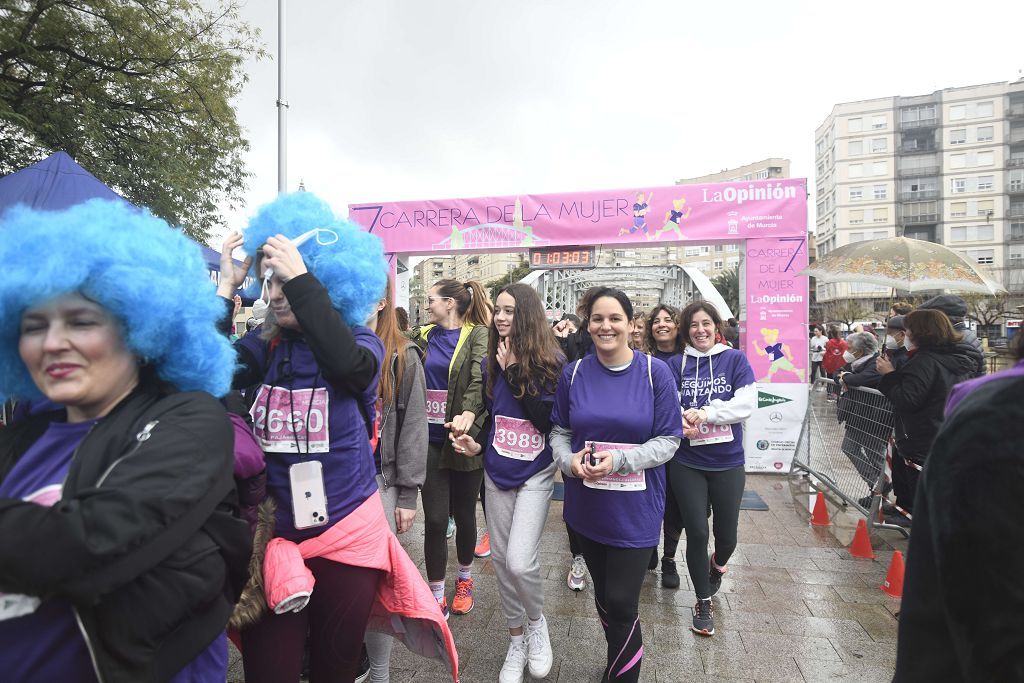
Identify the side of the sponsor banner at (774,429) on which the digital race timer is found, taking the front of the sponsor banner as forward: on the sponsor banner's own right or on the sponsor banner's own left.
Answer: on the sponsor banner's own right

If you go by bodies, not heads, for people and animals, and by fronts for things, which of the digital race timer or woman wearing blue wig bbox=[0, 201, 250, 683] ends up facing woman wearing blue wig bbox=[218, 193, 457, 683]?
the digital race timer

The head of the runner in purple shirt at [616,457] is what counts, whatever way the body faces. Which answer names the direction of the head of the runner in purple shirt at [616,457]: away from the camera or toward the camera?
toward the camera

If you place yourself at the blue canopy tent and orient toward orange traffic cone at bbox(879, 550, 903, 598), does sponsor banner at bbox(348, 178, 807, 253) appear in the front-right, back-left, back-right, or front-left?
front-left

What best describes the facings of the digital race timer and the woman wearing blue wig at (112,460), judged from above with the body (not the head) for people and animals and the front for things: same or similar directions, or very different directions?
same or similar directions

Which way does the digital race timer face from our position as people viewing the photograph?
facing the viewer

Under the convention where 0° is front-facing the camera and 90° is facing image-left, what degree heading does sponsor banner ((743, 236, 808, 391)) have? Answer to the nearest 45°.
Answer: approximately 0°

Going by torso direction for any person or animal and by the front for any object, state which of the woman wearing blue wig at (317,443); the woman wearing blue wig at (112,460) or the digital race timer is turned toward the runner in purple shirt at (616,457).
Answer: the digital race timer

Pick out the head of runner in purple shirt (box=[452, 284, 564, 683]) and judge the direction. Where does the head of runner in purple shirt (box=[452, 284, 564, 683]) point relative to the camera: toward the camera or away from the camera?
toward the camera

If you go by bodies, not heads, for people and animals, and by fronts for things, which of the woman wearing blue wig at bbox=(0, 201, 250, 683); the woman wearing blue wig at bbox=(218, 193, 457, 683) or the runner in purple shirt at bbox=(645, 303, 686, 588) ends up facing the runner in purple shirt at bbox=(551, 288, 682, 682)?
the runner in purple shirt at bbox=(645, 303, 686, 588)

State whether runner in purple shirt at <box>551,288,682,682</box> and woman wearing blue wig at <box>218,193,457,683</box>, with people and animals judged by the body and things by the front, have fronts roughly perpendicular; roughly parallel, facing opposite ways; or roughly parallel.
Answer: roughly parallel

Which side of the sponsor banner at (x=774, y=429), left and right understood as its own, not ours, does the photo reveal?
front

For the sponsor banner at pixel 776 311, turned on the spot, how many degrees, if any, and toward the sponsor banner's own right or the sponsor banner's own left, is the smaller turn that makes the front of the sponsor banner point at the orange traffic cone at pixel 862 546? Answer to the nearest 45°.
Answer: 0° — it already faces it

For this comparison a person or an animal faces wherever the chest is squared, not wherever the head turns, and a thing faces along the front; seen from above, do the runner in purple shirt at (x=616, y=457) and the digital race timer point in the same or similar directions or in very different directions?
same or similar directions

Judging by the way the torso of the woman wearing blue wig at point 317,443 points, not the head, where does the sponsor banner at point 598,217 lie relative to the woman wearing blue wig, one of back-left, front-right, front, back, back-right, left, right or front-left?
back

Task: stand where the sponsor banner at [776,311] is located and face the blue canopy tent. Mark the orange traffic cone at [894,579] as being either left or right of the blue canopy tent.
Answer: left
